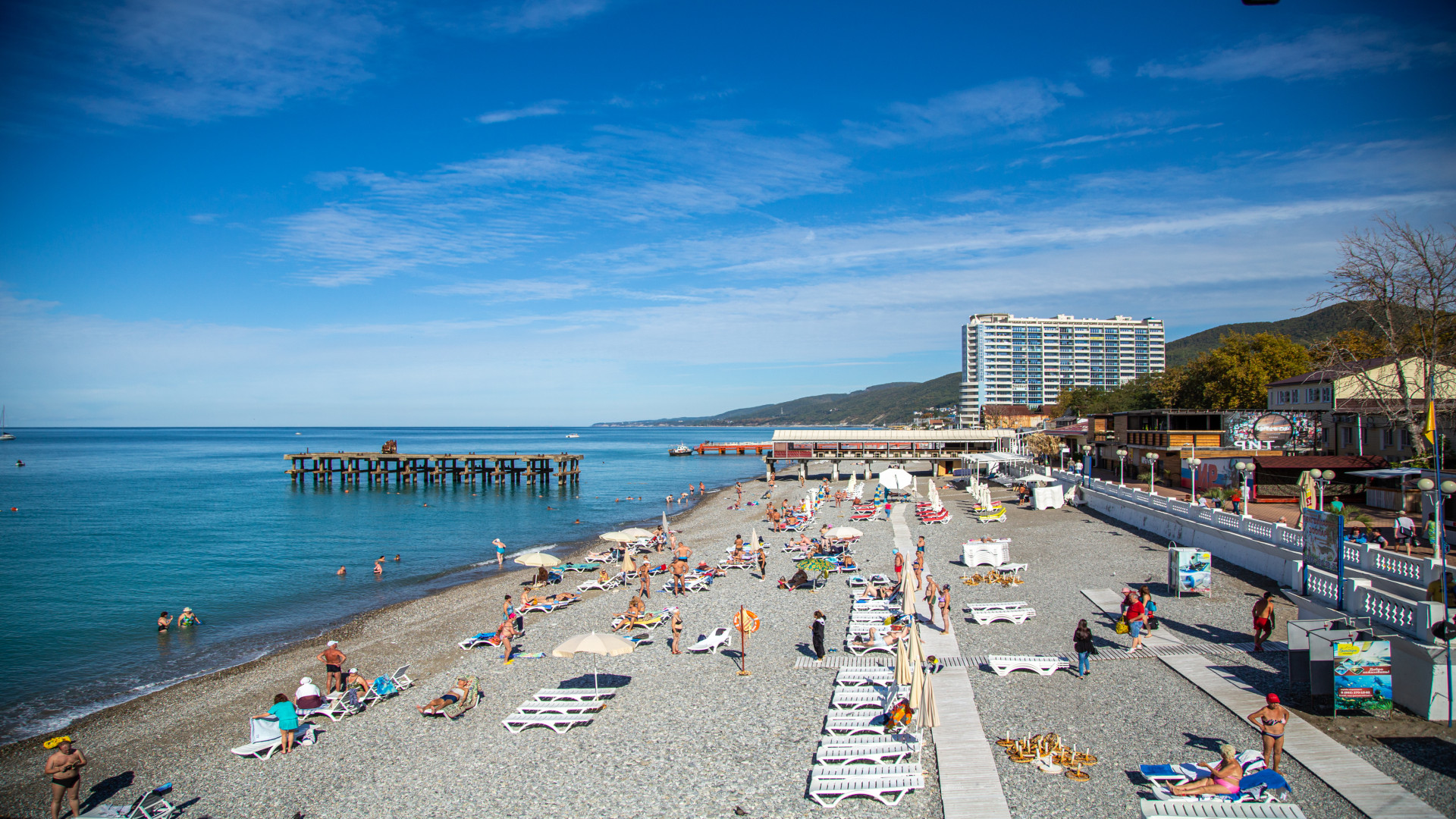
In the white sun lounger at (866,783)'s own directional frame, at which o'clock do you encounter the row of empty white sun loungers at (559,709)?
The row of empty white sun loungers is roughly at 1 o'clock from the white sun lounger.

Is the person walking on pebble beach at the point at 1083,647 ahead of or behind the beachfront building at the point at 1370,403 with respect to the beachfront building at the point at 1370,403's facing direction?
ahead

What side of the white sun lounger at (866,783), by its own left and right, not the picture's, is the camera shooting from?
left

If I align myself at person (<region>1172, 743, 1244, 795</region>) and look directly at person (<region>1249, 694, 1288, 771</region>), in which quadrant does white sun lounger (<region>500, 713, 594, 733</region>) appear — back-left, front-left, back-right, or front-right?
back-left

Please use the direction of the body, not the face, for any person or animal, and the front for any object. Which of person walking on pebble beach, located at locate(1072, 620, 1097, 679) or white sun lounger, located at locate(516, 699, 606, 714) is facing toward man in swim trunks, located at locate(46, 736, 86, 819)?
the white sun lounger

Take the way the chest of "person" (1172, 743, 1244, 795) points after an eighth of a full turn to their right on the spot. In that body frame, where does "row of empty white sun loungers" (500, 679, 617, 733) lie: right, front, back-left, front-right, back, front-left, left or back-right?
front-left

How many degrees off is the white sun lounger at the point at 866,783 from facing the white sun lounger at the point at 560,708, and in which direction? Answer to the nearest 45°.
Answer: approximately 45° to its right

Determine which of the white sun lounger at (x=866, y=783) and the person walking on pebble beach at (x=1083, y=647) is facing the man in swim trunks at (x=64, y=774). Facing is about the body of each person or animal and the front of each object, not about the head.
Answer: the white sun lounger

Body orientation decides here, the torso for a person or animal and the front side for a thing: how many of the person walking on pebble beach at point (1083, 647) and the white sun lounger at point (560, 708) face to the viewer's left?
1

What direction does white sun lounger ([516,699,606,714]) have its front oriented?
to the viewer's left

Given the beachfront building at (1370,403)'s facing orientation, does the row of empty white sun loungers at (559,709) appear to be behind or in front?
in front

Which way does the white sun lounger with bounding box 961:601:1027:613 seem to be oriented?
to the viewer's left

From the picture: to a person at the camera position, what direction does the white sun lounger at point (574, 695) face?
facing to the left of the viewer

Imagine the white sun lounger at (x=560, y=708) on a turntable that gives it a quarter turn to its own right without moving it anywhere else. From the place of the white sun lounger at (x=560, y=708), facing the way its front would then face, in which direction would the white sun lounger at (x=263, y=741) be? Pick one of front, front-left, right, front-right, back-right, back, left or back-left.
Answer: left

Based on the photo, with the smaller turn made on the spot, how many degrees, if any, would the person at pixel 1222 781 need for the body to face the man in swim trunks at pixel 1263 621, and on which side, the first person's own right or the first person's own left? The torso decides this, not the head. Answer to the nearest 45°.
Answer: approximately 90° to the first person's own right

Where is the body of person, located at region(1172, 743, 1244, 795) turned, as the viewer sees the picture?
to the viewer's left
